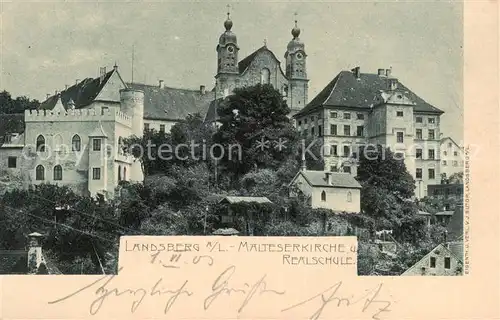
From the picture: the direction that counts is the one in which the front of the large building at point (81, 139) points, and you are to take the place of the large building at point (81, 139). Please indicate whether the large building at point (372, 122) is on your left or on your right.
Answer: on your left

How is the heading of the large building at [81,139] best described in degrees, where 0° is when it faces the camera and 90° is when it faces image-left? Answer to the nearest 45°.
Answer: approximately 0°
